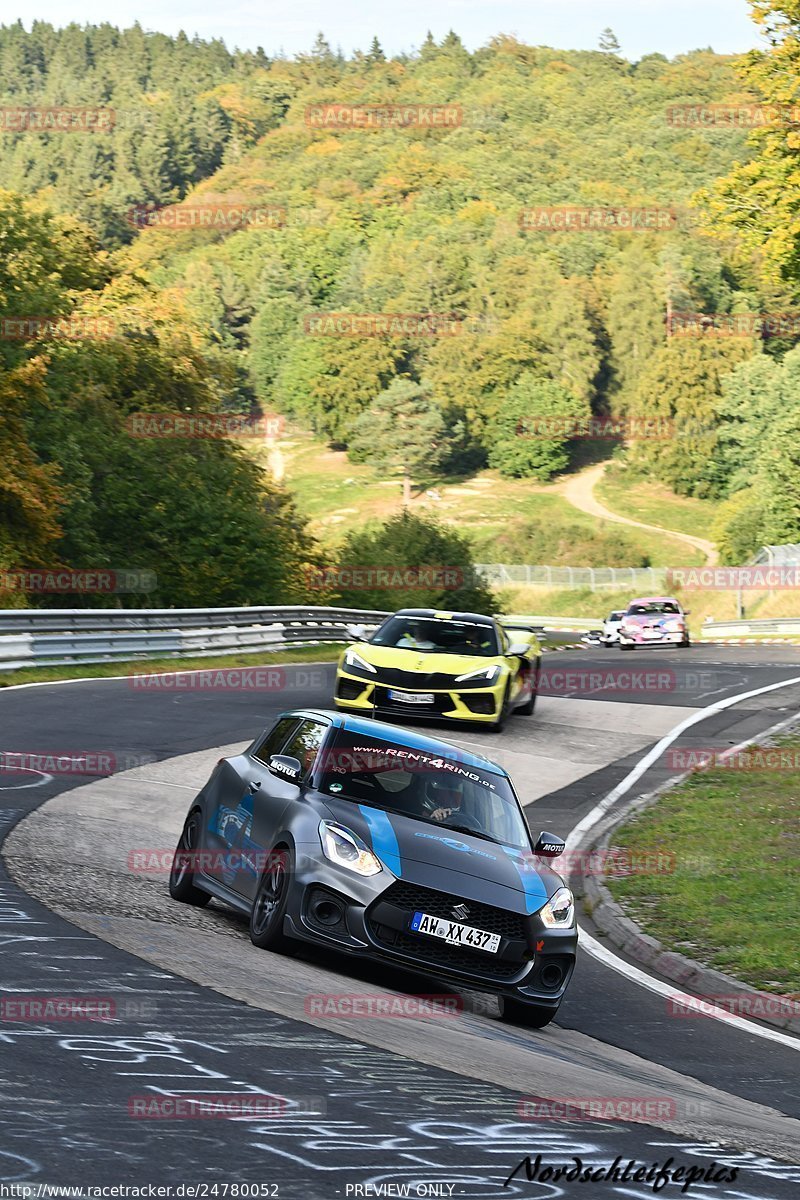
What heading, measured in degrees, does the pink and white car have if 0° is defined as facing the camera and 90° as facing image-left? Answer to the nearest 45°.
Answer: approximately 0°

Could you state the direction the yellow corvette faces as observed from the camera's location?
facing the viewer

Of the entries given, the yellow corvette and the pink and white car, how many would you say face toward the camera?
2

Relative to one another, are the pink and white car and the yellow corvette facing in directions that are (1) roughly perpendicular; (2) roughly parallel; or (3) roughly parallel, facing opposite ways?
roughly parallel

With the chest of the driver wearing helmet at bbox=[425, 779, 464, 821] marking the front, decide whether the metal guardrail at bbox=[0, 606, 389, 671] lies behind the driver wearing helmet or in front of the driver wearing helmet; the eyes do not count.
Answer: behind

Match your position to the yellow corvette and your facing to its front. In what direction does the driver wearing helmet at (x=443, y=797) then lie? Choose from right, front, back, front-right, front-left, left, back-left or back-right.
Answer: front

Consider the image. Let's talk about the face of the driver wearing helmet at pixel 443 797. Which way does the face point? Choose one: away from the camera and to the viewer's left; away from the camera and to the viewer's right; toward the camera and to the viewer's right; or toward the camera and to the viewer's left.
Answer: toward the camera and to the viewer's right

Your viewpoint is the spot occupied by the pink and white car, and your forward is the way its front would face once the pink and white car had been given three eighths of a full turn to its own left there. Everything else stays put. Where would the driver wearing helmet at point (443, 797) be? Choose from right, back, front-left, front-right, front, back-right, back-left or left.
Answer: back-right

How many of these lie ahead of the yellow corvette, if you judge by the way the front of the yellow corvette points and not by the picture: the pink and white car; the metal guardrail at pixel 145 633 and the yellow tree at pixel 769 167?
0

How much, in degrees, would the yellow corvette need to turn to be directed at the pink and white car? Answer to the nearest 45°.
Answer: approximately 180°
